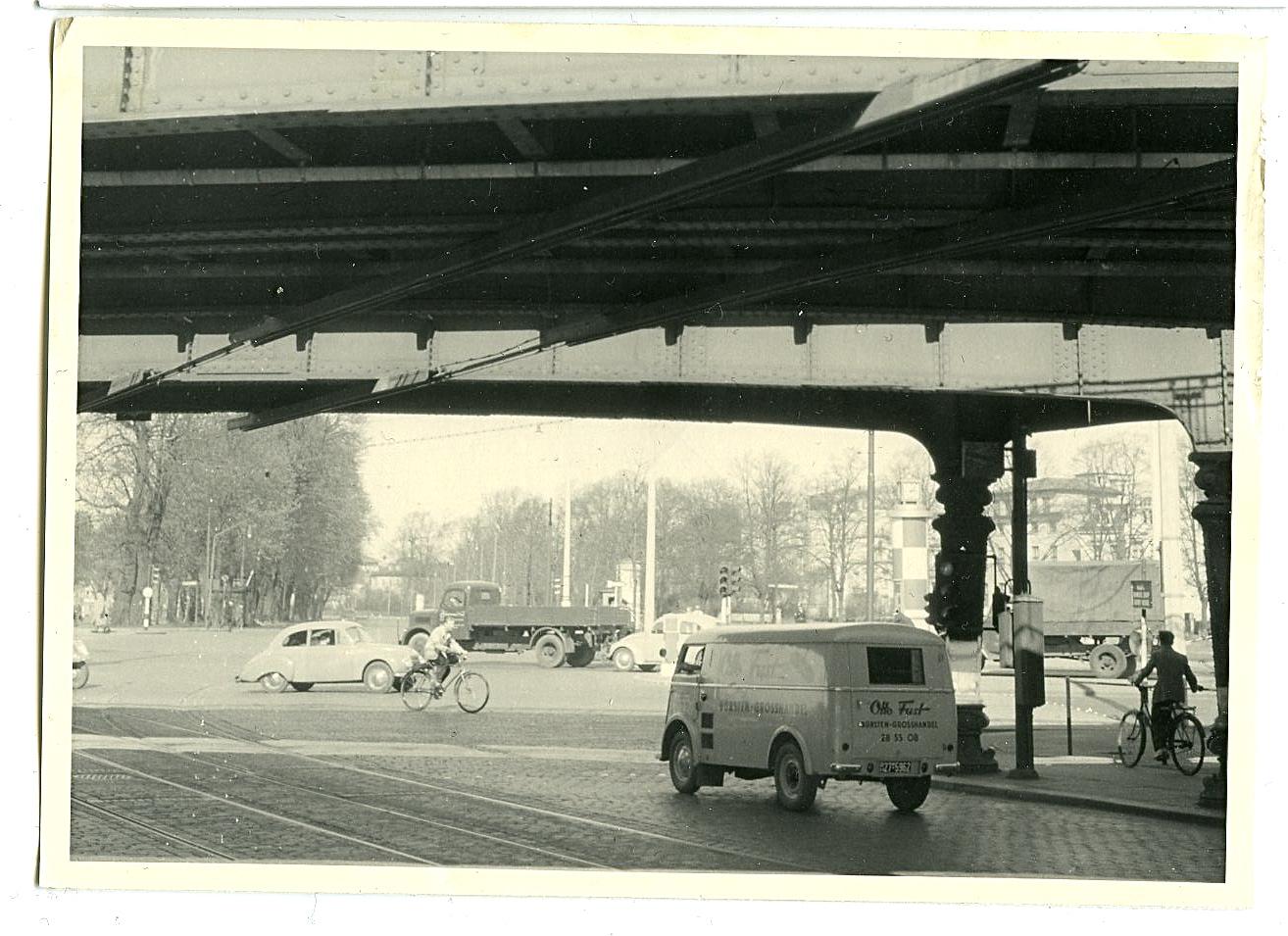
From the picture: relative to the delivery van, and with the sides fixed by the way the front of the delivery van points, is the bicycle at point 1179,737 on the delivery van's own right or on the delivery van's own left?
on the delivery van's own right

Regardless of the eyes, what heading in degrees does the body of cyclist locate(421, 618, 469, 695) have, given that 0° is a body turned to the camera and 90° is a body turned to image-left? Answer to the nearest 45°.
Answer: approximately 270°

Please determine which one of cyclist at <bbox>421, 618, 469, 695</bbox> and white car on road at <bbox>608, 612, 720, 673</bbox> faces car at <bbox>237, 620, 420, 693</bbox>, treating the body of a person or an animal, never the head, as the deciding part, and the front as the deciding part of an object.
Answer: white car on road at <bbox>608, 612, 720, 673</bbox>

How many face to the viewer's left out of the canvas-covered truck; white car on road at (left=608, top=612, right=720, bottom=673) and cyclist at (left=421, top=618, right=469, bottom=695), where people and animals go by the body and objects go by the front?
2

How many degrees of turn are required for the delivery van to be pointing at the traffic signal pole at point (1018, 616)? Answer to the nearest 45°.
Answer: approximately 90° to its right

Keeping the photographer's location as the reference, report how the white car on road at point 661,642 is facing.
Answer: facing to the left of the viewer

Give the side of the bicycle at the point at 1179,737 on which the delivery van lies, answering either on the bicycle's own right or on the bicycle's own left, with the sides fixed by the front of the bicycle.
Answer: on the bicycle's own left

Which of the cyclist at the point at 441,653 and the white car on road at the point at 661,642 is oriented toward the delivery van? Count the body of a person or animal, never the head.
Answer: the cyclist

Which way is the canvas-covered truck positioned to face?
to the viewer's left

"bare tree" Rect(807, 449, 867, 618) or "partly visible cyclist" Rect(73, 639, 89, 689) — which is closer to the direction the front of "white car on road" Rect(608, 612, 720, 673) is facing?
the partly visible cyclist

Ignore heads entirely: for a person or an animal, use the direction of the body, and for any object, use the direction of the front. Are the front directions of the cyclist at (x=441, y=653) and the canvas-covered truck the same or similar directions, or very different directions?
very different directions

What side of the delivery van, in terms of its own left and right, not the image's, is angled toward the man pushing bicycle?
right
